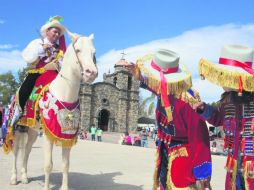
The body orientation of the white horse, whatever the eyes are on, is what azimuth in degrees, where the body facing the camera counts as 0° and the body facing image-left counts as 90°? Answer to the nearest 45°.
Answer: approximately 315°

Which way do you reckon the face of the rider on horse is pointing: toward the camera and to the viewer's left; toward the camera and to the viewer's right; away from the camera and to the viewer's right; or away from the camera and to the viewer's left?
toward the camera and to the viewer's right

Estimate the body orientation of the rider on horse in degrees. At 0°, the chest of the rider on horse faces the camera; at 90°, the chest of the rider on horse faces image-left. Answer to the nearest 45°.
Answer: approximately 315°
